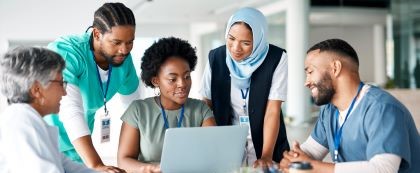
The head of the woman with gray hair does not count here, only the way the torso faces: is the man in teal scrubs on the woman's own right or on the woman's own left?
on the woman's own left

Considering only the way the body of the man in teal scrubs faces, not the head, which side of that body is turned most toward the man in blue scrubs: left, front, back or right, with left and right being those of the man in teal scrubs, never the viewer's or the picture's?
front

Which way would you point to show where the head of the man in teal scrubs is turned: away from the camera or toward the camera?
toward the camera

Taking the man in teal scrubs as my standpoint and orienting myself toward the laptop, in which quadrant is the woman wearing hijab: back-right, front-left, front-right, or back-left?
front-left

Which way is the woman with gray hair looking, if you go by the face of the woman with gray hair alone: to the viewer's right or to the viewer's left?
to the viewer's right

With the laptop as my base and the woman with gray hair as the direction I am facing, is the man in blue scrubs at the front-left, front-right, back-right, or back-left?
back-left

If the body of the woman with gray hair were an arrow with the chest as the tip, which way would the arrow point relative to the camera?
to the viewer's right

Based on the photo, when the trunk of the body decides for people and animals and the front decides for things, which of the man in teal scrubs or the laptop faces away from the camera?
the laptop

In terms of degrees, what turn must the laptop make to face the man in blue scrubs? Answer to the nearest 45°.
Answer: approximately 90° to its right

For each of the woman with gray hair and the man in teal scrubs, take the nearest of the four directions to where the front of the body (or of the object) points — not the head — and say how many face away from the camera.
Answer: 0

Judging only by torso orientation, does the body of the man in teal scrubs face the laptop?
yes

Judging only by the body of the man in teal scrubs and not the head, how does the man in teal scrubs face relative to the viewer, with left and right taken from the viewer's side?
facing the viewer and to the right of the viewer

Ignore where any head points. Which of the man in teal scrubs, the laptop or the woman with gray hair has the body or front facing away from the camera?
the laptop

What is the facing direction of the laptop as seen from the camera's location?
facing away from the viewer

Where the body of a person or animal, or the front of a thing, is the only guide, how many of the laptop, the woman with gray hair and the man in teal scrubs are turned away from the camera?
1

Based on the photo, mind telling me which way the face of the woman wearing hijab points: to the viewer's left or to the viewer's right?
to the viewer's left

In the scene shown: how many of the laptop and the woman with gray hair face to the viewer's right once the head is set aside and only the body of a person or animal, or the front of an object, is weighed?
1
